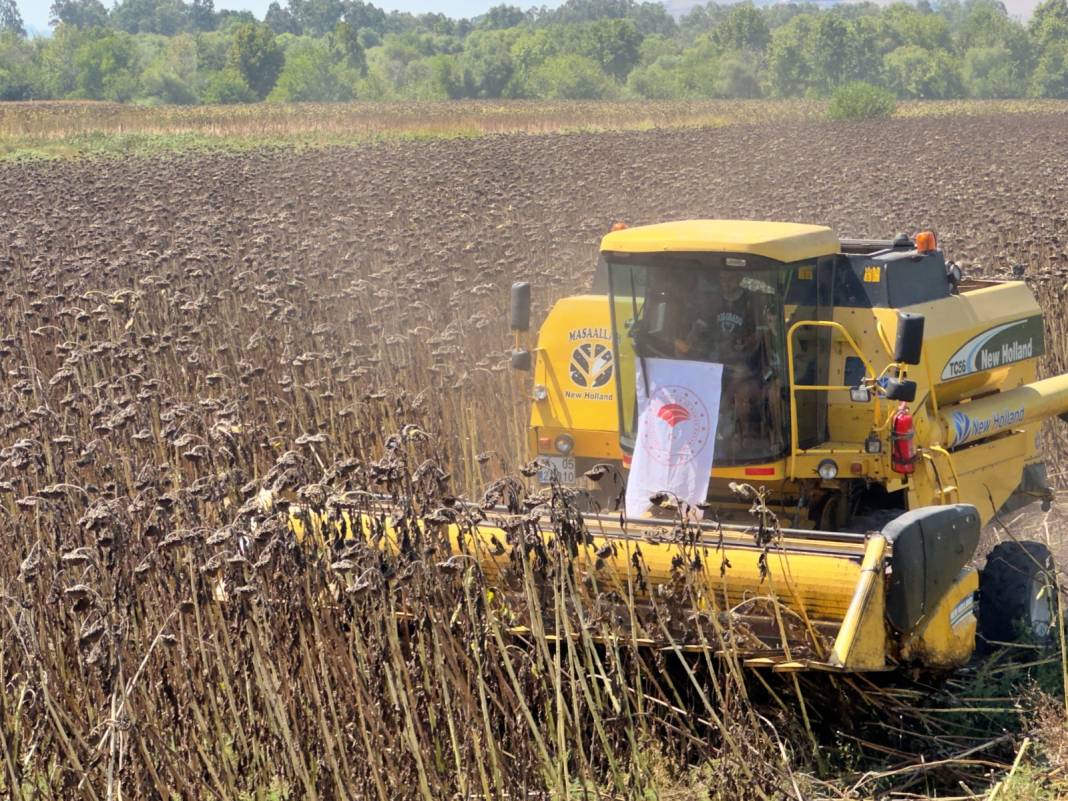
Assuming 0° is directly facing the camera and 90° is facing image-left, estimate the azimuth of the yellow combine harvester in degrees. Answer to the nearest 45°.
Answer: approximately 45°
